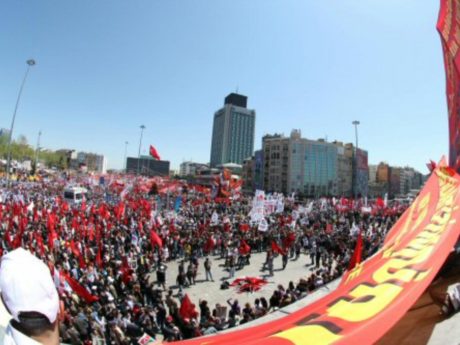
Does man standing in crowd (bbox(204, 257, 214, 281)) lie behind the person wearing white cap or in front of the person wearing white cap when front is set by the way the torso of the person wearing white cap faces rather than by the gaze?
in front

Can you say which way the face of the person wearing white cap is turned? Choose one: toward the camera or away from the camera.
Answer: away from the camera

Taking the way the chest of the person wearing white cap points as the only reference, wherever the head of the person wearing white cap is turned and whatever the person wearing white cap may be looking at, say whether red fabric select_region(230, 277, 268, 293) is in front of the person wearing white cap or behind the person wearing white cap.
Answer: in front

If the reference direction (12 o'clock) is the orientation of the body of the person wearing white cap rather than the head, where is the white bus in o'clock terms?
The white bus is roughly at 12 o'clock from the person wearing white cap.

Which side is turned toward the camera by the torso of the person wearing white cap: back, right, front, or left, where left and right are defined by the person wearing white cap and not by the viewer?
back
